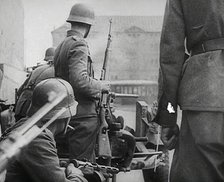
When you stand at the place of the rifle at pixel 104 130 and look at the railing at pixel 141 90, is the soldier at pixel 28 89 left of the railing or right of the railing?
left

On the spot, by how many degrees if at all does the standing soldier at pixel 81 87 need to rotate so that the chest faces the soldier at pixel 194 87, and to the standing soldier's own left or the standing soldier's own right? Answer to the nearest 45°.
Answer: approximately 135° to the standing soldier's own right

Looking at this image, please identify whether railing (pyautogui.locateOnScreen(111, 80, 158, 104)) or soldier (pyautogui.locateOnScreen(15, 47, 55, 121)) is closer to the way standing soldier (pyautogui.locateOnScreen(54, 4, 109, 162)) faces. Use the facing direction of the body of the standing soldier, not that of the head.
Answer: the railing

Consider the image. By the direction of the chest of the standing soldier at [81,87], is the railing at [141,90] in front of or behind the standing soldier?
in front

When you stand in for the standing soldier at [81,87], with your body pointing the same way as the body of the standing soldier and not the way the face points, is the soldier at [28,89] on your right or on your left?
on your left

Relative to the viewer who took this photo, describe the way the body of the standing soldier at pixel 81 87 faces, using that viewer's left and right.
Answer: facing away from the viewer and to the right of the viewer

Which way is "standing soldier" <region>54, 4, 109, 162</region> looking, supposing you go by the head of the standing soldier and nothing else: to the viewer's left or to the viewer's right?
to the viewer's right
